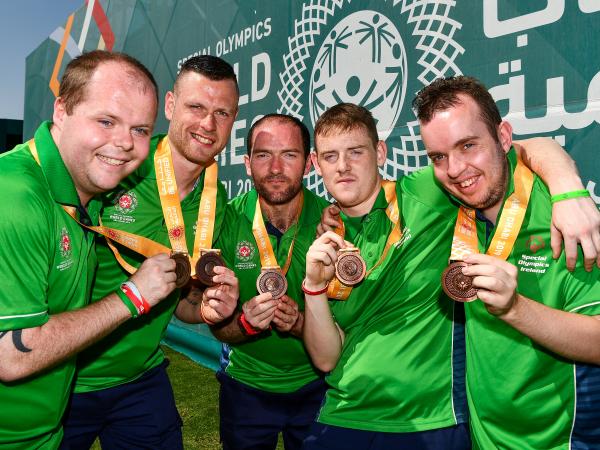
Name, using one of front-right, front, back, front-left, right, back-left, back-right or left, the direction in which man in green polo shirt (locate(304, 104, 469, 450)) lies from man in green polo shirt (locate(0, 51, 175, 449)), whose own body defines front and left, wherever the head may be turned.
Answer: front-left

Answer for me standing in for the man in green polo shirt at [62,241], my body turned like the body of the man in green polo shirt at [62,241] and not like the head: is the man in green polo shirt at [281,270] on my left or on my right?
on my left

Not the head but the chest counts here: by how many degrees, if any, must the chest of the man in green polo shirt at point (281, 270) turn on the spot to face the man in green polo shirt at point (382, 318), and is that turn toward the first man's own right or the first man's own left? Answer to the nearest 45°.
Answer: approximately 45° to the first man's own left

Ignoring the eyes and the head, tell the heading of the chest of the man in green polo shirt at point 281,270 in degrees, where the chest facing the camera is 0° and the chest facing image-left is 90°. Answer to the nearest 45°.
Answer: approximately 0°

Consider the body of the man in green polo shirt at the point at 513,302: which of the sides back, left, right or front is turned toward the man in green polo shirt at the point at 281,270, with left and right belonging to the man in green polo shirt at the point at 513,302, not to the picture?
right

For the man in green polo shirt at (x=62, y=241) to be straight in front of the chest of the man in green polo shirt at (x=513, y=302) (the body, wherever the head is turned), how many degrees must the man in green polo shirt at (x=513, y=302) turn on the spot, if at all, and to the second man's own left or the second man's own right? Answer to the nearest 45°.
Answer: approximately 45° to the second man's own right

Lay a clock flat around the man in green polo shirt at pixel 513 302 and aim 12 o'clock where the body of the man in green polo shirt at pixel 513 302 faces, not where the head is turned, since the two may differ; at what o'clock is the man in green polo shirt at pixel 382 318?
the man in green polo shirt at pixel 382 318 is roughly at 2 o'clock from the man in green polo shirt at pixel 513 302.

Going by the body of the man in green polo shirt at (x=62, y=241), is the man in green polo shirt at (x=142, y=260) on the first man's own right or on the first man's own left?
on the first man's own left
